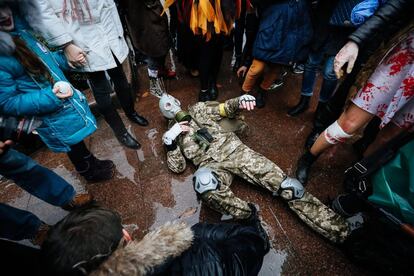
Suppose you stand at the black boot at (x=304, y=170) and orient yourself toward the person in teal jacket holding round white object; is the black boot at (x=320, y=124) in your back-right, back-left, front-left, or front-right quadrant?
back-right

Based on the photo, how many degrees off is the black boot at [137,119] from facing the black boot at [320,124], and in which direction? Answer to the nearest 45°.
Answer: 0° — it already faces it

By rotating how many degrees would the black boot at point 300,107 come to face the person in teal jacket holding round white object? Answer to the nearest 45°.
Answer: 0° — it already faces them

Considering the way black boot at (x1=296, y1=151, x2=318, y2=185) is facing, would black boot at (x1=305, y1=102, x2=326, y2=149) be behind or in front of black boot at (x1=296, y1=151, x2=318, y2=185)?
behind

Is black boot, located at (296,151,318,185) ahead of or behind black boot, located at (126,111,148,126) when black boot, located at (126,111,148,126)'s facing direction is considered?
ahead

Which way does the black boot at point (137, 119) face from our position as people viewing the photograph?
facing the viewer and to the right of the viewer

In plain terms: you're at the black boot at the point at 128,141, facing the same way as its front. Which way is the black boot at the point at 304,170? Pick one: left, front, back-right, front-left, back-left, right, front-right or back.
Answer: front
